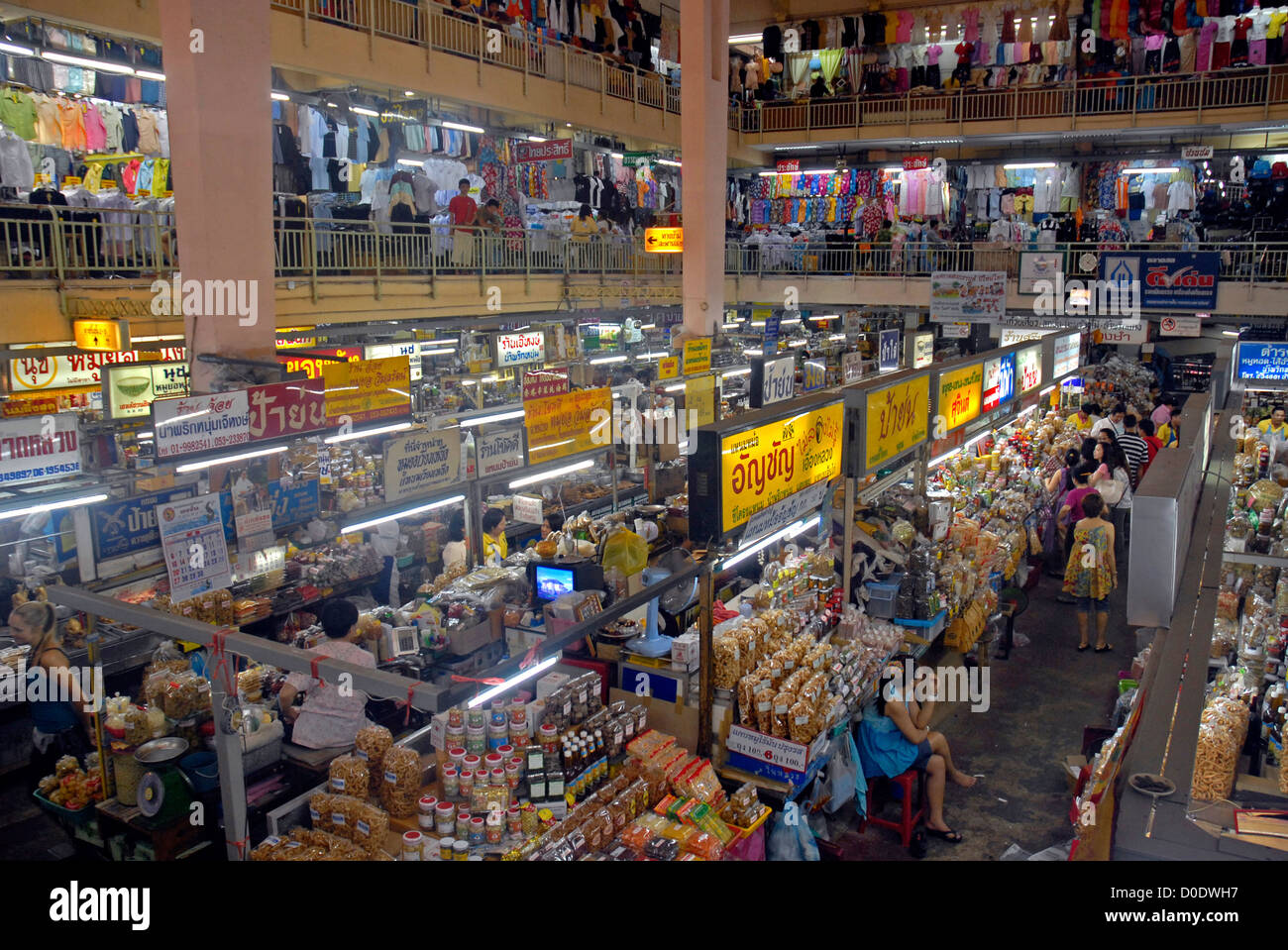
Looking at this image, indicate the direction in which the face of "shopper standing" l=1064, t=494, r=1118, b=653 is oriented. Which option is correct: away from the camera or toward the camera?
away from the camera

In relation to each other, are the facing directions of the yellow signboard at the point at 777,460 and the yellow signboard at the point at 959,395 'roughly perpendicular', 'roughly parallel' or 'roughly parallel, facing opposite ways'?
roughly parallel

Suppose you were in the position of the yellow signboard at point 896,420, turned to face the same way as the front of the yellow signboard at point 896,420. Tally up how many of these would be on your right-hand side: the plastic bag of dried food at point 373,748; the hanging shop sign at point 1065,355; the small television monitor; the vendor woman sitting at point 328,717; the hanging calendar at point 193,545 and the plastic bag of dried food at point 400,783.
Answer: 5

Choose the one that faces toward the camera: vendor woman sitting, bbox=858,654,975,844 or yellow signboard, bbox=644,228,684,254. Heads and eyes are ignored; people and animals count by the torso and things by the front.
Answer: the yellow signboard

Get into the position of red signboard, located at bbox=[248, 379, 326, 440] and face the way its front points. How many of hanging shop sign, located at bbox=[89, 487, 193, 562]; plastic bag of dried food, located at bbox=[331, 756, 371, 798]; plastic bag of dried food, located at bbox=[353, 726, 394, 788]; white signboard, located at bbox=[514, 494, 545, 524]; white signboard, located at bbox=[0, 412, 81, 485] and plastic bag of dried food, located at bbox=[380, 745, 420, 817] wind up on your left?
1

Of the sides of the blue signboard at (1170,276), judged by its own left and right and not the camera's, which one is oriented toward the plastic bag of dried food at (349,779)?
front

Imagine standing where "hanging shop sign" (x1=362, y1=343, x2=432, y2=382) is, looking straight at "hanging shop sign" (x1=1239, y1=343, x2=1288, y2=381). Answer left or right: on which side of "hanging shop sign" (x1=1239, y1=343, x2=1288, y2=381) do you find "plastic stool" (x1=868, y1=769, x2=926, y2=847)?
right

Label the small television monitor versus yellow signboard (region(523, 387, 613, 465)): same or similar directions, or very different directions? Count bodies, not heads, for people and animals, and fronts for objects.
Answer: same or similar directions

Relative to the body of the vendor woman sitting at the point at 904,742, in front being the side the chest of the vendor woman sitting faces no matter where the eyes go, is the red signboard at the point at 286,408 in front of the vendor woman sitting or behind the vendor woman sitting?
behind

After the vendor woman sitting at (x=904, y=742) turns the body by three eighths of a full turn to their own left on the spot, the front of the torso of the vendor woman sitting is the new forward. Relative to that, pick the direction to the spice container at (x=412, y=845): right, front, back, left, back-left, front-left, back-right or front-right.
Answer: left

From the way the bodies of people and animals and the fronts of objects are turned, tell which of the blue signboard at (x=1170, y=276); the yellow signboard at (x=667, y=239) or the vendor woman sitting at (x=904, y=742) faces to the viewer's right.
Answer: the vendor woman sitting

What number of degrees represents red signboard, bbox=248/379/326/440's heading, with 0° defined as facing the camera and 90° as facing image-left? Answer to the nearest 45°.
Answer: approximately 315°

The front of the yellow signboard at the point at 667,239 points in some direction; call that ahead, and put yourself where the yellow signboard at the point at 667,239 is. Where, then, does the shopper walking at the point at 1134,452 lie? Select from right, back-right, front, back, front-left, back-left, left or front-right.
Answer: front-left

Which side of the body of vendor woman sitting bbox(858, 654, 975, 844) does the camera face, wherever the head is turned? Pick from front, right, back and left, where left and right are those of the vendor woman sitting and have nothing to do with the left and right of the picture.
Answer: right

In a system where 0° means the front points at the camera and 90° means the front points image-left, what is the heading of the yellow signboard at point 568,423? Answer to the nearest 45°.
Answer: approximately 315°

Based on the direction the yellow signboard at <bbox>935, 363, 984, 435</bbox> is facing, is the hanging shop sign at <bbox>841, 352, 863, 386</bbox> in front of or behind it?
behind

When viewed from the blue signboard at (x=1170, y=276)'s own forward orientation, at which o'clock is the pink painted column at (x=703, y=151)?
The pink painted column is roughly at 2 o'clock from the blue signboard.

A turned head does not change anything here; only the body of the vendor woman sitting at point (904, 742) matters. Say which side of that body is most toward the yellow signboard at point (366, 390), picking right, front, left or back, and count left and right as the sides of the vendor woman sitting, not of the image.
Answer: back

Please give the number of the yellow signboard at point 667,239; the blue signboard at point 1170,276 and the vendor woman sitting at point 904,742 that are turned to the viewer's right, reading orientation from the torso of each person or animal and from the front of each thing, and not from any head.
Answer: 1
